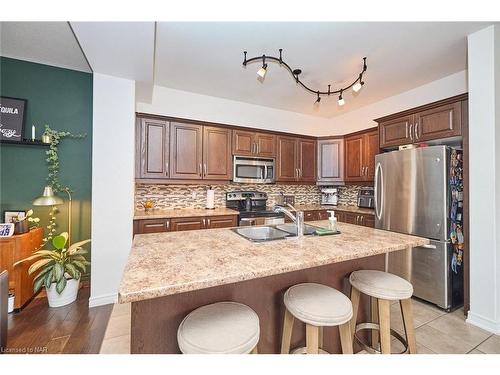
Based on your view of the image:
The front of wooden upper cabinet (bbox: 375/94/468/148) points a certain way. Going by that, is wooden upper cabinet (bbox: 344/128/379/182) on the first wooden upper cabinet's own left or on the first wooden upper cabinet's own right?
on the first wooden upper cabinet's own right

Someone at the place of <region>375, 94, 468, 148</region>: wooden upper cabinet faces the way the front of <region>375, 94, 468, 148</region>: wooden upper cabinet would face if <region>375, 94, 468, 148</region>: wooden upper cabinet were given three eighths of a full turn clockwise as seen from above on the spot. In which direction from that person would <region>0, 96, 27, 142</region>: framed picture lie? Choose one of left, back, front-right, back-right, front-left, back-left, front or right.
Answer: back-left

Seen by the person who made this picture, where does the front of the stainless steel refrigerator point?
facing the viewer and to the left of the viewer

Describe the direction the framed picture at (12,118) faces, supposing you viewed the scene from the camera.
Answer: facing the viewer

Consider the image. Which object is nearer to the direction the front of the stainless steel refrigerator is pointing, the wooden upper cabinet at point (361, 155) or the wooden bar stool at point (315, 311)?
the wooden bar stool

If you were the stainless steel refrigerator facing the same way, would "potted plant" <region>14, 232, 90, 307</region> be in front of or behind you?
in front

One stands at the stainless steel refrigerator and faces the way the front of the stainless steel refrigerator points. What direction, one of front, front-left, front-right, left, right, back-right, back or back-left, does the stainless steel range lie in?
front-right

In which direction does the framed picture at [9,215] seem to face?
toward the camera

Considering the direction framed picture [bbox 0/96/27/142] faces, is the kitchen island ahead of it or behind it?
ahead

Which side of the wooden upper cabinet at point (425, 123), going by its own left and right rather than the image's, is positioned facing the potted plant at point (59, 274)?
front
